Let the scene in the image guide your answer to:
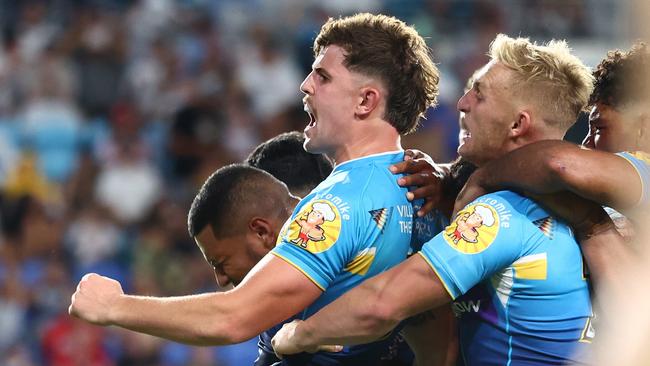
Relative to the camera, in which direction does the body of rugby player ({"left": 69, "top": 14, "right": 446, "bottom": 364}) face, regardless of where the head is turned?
to the viewer's left

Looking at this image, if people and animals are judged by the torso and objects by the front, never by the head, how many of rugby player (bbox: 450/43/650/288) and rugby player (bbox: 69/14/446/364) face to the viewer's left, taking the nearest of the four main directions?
2

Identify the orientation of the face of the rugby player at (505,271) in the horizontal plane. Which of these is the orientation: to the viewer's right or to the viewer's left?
to the viewer's left

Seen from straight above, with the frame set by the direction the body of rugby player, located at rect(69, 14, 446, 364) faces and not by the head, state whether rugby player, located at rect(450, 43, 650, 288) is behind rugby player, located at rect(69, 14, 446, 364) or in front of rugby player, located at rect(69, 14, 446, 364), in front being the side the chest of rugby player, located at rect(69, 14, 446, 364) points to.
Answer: behind

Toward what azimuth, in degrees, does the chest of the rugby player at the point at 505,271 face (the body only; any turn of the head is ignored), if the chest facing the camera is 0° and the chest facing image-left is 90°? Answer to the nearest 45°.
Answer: approximately 90°

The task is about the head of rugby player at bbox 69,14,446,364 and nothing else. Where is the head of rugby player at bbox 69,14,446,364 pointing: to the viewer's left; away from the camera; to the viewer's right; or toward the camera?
to the viewer's left

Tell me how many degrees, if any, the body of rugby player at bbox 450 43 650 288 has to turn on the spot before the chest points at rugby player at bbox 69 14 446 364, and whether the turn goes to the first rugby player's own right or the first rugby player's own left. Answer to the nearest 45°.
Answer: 0° — they already face them

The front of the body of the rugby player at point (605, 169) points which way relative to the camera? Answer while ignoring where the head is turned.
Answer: to the viewer's left
